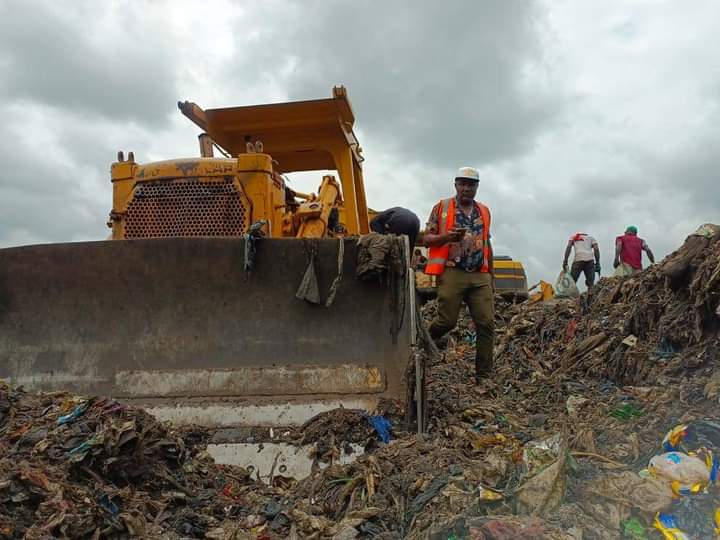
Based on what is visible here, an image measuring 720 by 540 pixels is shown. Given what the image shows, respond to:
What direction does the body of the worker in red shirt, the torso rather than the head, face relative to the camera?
away from the camera

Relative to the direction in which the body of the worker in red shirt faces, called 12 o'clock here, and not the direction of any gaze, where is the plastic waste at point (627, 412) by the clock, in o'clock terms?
The plastic waste is roughly at 6 o'clock from the worker in red shirt.

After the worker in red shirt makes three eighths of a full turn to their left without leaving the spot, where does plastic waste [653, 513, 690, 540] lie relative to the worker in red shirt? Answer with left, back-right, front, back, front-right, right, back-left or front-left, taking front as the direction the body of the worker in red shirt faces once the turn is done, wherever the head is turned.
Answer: front-left

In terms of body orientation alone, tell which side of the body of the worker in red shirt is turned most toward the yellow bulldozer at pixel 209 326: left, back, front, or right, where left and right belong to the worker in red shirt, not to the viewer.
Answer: back

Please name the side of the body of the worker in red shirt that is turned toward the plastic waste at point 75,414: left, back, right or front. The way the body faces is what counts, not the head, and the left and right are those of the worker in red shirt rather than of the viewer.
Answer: back

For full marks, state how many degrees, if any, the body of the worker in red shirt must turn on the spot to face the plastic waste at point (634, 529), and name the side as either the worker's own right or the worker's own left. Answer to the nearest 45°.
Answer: approximately 180°

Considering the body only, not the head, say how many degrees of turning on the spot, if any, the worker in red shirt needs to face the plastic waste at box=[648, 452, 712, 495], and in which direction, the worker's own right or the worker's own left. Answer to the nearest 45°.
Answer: approximately 180°

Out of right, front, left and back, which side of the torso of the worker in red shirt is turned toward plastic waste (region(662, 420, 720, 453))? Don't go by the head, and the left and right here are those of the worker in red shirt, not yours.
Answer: back

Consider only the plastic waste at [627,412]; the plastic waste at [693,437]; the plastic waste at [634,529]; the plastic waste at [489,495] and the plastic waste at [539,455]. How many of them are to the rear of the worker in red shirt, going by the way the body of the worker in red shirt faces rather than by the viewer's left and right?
5

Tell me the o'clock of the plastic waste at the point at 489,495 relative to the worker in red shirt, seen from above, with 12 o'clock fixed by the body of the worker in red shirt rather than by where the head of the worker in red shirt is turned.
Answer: The plastic waste is roughly at 6 o'clock from the worker in red shirt.

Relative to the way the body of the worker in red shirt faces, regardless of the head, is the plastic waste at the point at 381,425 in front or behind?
behind

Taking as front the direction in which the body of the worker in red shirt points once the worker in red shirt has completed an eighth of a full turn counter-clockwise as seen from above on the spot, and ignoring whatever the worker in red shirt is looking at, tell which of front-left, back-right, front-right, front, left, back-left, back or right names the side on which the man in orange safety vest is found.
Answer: back-left

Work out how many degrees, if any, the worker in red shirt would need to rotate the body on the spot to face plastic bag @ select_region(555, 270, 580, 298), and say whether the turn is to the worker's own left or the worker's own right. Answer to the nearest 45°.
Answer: approximately 135° to the worker's own left
